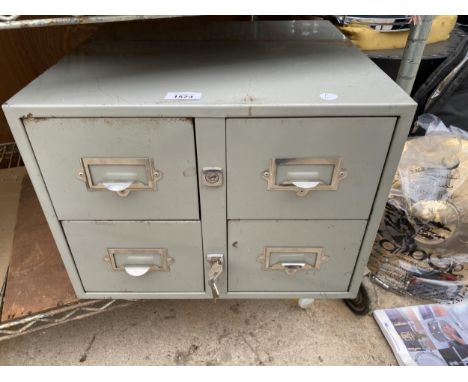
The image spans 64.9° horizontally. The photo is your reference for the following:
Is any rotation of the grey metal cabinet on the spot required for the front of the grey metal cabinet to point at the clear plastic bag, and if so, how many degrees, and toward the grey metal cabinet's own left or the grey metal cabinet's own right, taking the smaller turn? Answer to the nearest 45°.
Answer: approximately 90° to the grey metal cabinet's own left

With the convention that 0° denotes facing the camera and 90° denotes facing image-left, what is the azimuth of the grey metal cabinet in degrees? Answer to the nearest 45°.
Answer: approximately 0°

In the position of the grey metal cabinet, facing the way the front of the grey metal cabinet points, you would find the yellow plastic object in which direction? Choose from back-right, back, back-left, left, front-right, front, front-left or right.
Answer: back-left
